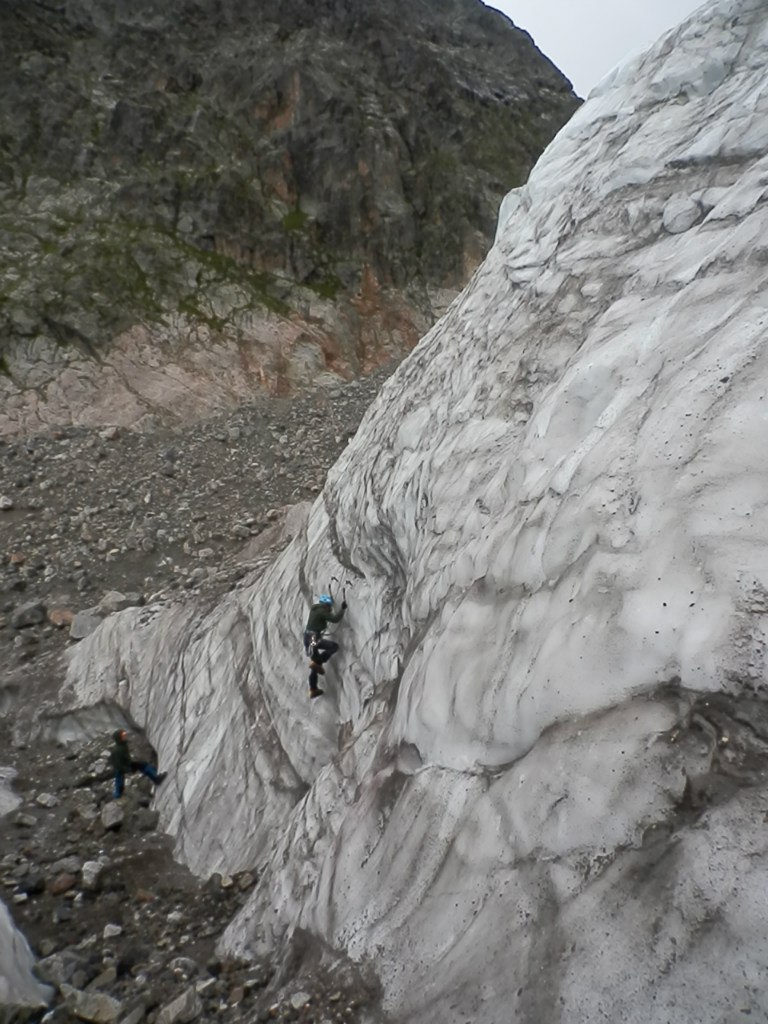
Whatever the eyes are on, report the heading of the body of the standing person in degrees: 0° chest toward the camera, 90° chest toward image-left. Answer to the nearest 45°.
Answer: approximately 270°

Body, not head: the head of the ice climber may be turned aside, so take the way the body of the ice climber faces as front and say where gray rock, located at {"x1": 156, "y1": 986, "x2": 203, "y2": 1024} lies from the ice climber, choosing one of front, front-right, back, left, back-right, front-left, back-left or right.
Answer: back-right

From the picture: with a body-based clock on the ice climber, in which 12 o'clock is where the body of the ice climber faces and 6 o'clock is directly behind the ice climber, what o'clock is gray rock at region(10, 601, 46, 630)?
The gray rock is roughly at 8 o'clock from the ice climber.

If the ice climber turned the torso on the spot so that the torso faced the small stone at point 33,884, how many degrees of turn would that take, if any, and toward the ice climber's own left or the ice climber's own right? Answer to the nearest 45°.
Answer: approximately 180°

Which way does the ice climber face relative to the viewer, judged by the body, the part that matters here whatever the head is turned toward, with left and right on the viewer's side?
facing to the right of the viewer

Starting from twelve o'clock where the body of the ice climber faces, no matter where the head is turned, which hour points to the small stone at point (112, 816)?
The small stone is roughly at 7 o'clock from the ice climber.

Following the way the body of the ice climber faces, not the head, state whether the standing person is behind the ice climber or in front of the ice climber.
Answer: behind

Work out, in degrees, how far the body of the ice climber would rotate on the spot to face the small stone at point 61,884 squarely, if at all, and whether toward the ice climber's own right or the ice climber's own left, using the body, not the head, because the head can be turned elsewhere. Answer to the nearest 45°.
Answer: approximately 180°
